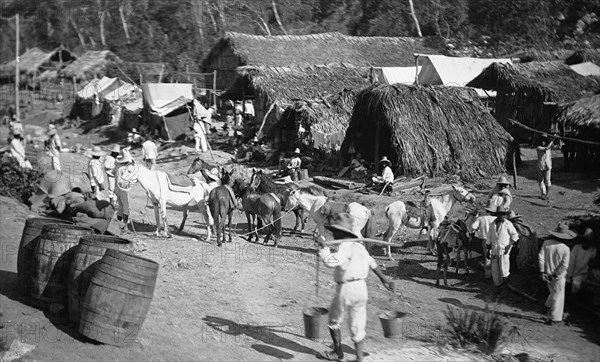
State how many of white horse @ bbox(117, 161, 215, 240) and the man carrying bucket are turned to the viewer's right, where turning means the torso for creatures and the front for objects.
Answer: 0

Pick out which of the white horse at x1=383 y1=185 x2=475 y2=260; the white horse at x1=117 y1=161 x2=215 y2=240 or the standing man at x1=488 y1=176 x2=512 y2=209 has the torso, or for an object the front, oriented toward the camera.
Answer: the standing man

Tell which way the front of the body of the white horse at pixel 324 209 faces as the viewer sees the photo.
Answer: to the viewer's left

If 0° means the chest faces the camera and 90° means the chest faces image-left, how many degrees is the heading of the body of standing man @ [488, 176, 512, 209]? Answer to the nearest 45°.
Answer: approximately 0°

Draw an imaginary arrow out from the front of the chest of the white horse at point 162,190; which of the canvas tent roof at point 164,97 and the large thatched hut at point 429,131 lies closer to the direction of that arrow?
the canvas tent roof

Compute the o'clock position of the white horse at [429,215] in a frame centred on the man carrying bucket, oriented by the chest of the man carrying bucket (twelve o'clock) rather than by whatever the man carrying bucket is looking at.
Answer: The white horse is roughly at 2 o'clock from the man carrying bucket.

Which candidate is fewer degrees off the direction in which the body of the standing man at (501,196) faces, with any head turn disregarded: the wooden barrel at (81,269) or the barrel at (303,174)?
the wooden barrel

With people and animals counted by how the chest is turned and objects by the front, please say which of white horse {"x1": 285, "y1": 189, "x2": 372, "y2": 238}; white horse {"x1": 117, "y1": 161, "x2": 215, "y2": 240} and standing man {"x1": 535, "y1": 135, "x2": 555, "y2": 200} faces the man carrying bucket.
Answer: the standing man

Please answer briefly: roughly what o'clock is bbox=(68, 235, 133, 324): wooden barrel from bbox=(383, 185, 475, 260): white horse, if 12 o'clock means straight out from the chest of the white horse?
The wooden barrel is roughly at 4 o'clock from the white horse.

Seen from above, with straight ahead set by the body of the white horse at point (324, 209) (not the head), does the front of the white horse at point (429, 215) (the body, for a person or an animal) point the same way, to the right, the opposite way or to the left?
the opposite way

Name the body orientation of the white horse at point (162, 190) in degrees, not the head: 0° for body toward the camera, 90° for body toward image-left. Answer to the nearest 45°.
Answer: approximately 90°

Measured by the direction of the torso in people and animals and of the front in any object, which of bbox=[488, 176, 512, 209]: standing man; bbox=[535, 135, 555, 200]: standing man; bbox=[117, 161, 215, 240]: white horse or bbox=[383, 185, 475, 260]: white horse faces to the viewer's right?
bbox=[383, 185, 475, 260]: white horse

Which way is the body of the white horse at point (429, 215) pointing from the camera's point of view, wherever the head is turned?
to the viewer's right

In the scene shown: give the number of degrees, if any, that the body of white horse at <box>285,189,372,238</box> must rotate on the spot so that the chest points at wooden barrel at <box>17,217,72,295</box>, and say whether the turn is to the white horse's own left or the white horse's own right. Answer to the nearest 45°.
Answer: approximately 45° to the white horse's own left

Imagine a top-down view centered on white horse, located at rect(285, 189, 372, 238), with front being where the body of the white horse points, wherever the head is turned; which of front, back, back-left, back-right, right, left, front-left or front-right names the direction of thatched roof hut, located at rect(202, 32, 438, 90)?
right

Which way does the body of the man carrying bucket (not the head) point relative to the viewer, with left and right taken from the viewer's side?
facing away from the viewer and to the left of the viewer

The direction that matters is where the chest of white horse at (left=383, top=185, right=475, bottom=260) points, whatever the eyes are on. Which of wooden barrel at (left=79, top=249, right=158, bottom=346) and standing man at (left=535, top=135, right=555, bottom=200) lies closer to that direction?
the standing man
